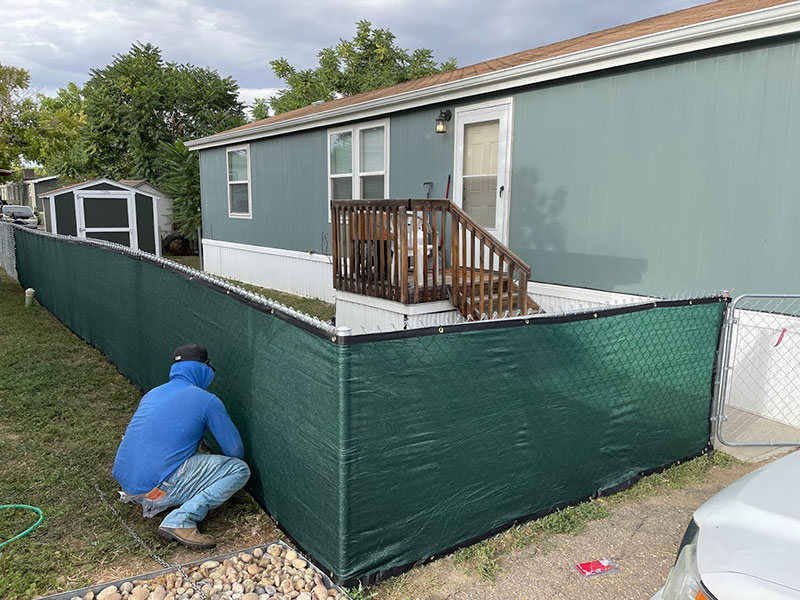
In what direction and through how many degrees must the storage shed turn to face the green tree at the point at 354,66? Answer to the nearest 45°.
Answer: approximately 135° to its left

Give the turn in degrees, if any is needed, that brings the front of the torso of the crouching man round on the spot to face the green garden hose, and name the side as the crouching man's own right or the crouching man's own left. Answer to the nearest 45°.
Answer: approximately 135° to the crouching man's own left

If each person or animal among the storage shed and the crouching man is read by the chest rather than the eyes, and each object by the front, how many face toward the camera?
1

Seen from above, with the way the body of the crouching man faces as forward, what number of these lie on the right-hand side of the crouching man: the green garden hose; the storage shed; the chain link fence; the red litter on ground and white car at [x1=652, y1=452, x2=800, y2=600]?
2

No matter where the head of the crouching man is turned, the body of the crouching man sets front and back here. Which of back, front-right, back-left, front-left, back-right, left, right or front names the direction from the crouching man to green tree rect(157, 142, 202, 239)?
front-left

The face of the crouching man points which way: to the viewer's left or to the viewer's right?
to the viewer's right

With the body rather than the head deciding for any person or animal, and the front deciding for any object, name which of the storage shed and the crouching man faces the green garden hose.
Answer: the storage shed

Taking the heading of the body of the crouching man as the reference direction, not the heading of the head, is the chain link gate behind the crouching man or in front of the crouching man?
in front

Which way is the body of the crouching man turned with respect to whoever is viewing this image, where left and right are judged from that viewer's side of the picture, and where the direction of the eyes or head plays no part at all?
facing away from the viewer and to the right of the viewer

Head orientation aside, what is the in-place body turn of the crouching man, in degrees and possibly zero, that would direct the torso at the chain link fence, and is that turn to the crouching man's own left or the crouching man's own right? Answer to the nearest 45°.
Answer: approximately 45° to the crouching man's own left

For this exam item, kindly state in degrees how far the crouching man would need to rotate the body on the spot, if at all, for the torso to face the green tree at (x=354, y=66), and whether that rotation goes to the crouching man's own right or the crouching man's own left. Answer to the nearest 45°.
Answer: approximately 45° to the crouching man's own left

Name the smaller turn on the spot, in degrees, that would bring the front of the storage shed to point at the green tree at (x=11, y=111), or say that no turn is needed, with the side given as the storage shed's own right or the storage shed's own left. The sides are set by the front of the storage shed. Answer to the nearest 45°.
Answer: approximately 135° to the storage shed's own right
